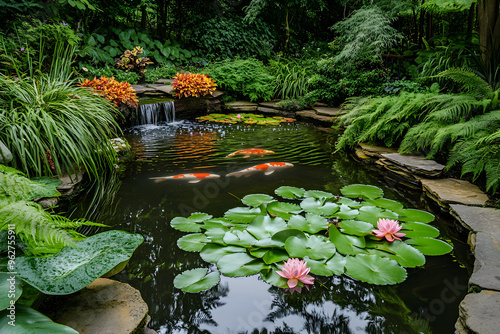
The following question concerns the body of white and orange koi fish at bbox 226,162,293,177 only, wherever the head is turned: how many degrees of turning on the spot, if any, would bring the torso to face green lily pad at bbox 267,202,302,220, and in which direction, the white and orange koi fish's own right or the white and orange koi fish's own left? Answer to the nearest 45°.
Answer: approximately 90° to the white and orange koi fish's own right

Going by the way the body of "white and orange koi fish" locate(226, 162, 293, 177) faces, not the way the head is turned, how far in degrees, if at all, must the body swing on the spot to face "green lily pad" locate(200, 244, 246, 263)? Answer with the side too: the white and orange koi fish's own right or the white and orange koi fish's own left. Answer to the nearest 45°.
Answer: approximately 90° to the white and orange koi fish's own right

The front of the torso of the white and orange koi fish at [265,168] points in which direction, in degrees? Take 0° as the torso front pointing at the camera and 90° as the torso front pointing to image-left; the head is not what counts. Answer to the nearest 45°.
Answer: approximately 270°

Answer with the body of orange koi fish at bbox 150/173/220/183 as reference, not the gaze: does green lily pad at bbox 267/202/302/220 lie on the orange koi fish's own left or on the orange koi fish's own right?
on the orange koi fish's own right

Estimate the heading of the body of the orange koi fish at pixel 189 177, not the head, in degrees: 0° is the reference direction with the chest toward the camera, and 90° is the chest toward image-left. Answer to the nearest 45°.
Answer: approximately 270°

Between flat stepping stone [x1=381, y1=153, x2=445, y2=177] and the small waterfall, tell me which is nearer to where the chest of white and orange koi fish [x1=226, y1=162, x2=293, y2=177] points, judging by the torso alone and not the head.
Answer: the flat stepping stone

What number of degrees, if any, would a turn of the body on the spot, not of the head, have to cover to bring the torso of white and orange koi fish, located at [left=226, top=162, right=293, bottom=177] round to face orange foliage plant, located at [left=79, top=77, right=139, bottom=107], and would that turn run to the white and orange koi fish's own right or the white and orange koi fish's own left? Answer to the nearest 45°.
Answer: approximately 135° to the white and orange koi fish's own left

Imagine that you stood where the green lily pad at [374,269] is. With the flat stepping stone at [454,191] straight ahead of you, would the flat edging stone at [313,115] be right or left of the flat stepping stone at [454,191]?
left

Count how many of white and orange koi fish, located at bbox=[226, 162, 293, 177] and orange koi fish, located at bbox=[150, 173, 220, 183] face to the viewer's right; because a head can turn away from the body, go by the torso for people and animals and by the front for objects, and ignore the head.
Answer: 2
